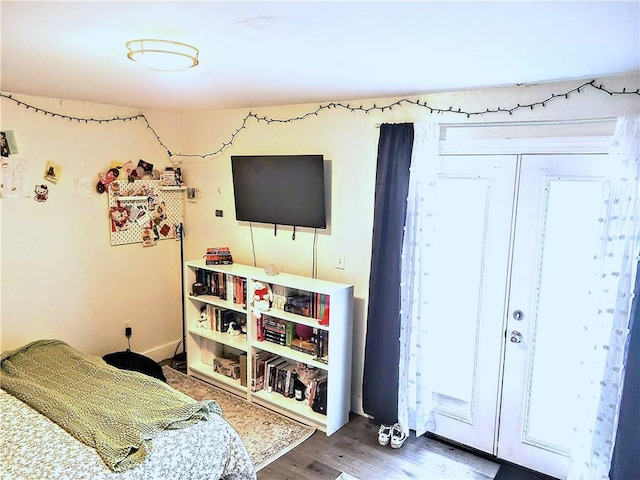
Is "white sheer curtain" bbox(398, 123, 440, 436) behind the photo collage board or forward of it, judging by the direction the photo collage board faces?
forward

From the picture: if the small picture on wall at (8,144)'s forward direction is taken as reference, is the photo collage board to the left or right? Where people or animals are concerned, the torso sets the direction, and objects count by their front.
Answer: on its left

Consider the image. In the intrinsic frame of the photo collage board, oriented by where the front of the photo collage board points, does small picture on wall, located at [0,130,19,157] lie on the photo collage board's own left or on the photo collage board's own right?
on the photo collage board's own right

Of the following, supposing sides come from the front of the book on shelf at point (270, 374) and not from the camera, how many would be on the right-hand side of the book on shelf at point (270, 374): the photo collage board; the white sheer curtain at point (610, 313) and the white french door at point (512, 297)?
1

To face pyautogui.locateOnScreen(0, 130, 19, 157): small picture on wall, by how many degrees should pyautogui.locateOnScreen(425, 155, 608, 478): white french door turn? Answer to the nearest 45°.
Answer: approximately 45° to its right

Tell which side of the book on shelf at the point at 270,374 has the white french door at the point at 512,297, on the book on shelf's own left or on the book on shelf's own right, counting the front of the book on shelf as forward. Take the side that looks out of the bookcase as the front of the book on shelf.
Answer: on the book on shelf's own left

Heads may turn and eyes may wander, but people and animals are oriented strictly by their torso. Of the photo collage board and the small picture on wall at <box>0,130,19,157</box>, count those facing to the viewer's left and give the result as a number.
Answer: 0

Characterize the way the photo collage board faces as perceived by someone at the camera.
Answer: facing the viewer and to the right of the viewer

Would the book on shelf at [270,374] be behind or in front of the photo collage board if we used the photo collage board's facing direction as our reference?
in front

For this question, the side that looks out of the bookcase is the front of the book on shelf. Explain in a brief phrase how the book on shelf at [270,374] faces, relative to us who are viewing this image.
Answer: facing the viewer and to the left of the viewer

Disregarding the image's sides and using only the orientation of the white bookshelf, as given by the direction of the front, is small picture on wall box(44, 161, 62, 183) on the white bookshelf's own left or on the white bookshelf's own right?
on the white bookshelf's own right

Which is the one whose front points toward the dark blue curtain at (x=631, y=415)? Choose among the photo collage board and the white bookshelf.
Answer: the photo collage board

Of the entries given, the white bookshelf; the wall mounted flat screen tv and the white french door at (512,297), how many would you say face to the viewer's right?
0

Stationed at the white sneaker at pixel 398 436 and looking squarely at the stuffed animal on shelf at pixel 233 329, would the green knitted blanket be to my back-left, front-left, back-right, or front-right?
front-left

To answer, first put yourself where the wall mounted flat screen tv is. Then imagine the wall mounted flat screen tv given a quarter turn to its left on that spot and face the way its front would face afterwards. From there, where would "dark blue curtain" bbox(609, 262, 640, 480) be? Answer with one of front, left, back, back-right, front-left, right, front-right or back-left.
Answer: front
